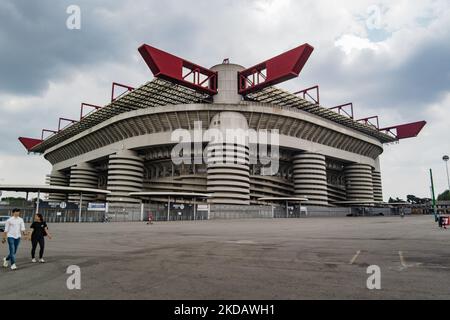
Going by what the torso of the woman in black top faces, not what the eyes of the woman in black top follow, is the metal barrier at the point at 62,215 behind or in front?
behind

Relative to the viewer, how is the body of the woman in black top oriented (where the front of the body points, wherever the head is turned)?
toward the camera

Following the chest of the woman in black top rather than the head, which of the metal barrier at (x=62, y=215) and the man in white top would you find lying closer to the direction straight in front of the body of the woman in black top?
the man in white top

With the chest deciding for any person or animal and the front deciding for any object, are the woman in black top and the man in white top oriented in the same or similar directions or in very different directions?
same or similar directions

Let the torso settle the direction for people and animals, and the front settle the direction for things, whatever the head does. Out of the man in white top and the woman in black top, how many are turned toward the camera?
2

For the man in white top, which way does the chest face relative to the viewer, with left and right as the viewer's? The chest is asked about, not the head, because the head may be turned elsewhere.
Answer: facing the viewer

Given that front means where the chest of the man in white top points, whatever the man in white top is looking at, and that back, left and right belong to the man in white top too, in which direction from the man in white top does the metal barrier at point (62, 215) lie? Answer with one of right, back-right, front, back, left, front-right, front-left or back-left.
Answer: back

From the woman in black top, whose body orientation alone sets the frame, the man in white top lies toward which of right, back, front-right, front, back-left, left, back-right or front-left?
front-right
